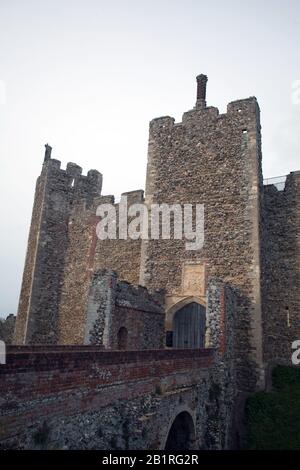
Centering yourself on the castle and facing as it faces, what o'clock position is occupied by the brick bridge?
The brick bridge is roughly at 11 o'clock from the castle.

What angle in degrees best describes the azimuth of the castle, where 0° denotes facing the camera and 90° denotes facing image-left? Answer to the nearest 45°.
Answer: approximately 45°
